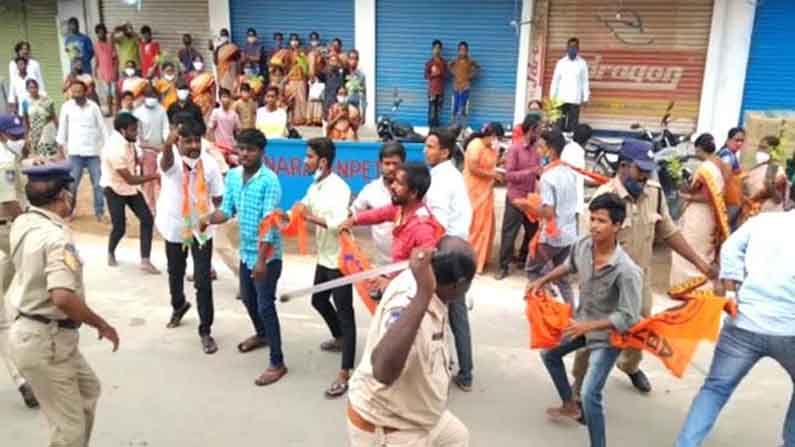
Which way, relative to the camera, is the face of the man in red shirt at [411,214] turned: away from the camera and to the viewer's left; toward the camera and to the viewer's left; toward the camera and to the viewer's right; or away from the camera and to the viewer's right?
toward the camera and to the viewer's left

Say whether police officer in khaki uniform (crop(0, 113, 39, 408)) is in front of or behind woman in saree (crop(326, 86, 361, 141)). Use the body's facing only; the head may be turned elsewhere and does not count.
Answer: in front

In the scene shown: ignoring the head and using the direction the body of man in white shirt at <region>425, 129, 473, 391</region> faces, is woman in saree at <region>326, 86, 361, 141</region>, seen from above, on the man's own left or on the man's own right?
on the man's own right

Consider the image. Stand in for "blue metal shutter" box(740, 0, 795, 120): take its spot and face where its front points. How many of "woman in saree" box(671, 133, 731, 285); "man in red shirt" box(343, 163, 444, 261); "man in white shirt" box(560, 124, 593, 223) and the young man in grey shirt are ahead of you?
4

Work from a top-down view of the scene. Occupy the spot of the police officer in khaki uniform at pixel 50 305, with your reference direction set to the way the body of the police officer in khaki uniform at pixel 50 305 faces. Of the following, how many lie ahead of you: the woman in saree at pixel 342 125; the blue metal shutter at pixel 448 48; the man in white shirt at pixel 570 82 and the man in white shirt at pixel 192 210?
4

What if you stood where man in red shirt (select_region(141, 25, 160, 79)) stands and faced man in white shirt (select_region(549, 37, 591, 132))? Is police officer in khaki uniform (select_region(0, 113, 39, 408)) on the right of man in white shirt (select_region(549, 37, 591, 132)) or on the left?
right

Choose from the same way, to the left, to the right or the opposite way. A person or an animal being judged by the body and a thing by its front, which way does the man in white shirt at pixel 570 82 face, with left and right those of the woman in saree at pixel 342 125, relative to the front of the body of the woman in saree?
the same way

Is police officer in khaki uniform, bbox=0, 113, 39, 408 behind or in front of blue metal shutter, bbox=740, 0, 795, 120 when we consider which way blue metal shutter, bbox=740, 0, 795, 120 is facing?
in front

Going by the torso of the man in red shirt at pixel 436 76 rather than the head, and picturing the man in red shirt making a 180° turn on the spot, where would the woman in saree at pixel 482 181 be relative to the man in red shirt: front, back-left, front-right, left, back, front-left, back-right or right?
back

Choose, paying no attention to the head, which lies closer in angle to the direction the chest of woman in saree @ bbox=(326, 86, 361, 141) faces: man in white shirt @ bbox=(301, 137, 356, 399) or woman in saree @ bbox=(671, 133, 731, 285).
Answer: the man in white shirt

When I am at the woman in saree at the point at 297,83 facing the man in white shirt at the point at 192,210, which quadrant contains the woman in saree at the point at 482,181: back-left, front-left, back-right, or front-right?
front-left

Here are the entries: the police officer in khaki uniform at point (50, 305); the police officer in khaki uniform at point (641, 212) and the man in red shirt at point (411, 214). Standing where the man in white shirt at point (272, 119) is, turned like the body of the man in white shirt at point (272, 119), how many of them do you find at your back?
0

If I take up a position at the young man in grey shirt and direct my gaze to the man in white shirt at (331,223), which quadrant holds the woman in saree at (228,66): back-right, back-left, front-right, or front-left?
front-right

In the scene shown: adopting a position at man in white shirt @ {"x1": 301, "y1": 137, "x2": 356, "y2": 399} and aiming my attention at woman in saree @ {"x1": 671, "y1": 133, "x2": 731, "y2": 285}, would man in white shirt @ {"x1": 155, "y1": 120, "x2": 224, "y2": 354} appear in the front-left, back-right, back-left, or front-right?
back-left

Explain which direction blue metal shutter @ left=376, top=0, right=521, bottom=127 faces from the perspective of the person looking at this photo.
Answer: facing the viewer

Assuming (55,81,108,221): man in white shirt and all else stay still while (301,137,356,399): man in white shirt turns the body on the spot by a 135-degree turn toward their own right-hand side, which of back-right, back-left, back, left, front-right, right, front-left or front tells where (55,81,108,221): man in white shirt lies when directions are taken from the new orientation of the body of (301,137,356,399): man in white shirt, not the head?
front-left

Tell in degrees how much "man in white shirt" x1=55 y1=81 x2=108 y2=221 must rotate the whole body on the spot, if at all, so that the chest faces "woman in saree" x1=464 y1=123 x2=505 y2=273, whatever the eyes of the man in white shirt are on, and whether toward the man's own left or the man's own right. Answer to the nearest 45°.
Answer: approximately 45° to the man's own left

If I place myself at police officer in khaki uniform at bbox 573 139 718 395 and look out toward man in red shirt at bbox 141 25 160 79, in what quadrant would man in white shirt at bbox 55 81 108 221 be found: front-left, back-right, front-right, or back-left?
front-left

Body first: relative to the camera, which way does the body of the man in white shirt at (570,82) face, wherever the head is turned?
toward the camera
